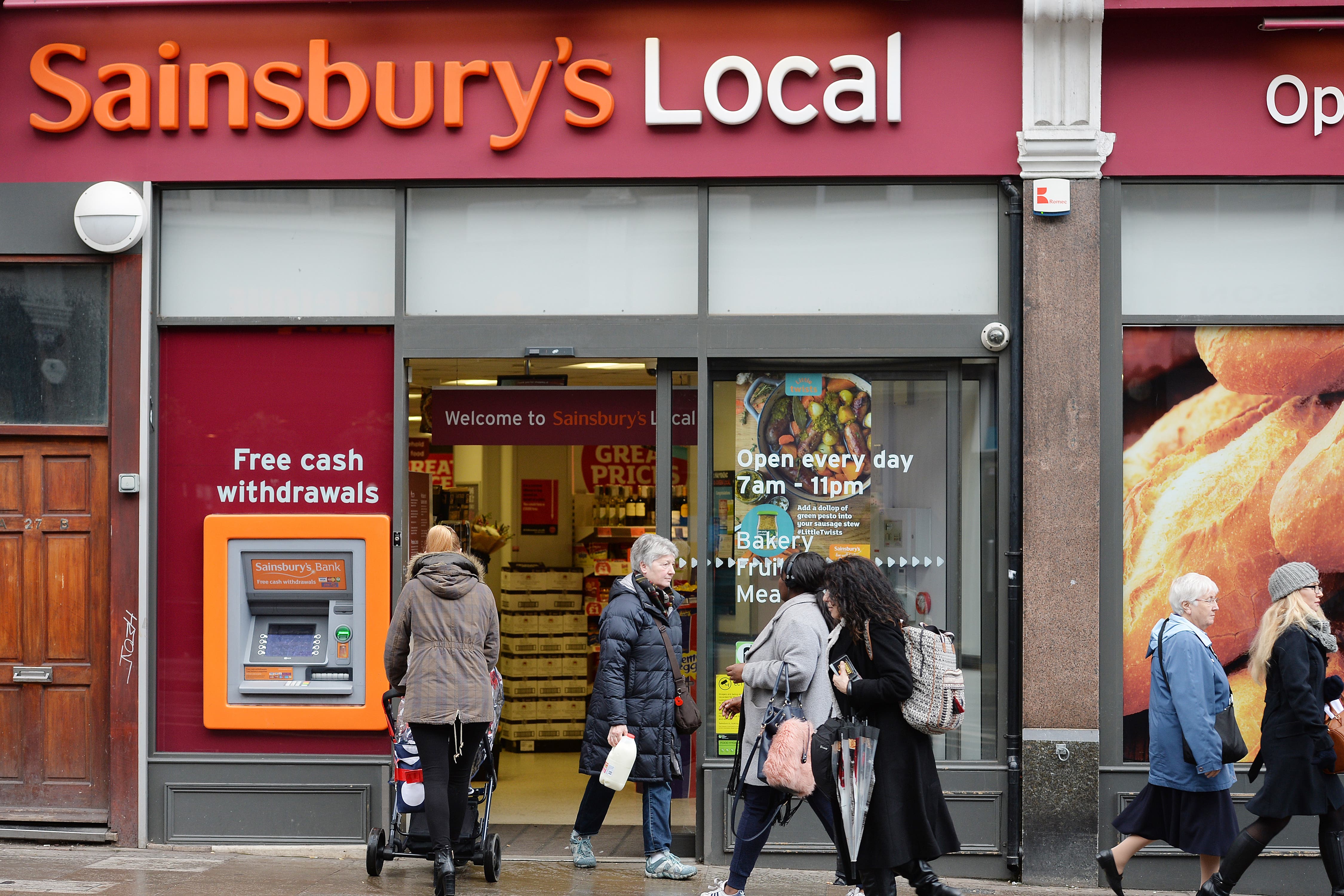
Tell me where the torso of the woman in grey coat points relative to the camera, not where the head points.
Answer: to the viewer's left

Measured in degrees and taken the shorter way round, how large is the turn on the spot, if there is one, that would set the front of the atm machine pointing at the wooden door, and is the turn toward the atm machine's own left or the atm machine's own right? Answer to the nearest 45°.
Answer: approximately 90° to the atm machine's own right

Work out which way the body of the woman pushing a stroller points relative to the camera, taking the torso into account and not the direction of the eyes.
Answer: away from the camera

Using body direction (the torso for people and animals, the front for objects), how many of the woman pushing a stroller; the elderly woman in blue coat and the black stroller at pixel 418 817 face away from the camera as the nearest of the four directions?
2

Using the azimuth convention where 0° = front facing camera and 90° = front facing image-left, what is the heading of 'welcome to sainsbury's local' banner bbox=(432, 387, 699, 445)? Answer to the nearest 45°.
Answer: approximately 0°

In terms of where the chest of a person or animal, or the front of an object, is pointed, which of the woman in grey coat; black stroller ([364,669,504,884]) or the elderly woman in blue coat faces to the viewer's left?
the woman in grey coat

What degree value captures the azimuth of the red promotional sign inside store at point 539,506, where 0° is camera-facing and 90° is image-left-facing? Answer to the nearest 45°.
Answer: approximately 0°

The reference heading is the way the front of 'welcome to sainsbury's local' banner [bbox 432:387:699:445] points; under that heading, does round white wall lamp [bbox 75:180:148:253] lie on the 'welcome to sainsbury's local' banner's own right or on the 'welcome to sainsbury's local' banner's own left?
on the 'welcome to sainsbury's local' banner's own right
